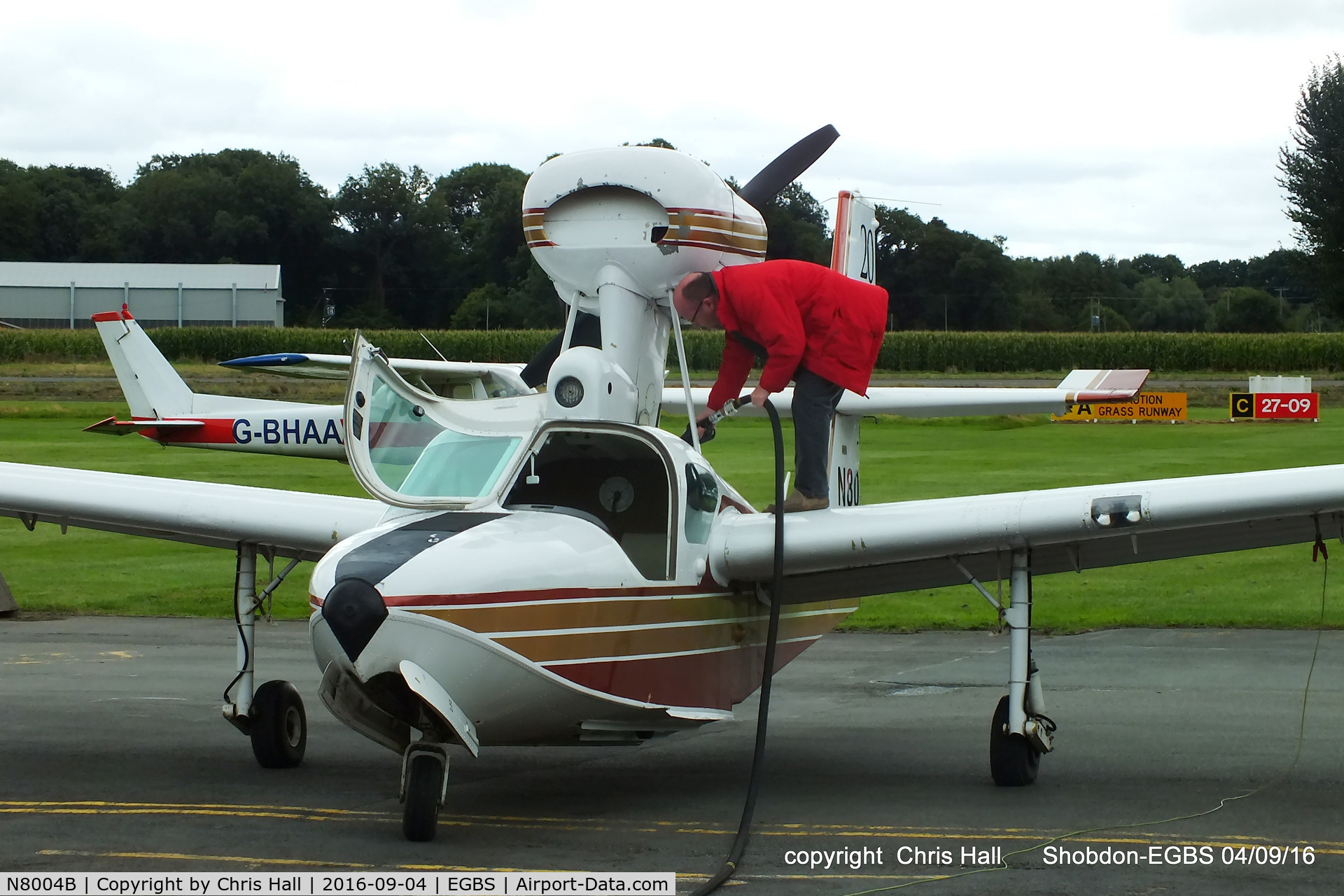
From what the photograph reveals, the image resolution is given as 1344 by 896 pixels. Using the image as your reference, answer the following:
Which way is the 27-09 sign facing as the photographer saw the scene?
facing the viewer

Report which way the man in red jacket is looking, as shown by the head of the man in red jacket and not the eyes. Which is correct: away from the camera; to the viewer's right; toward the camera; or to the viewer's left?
to the viewer's left

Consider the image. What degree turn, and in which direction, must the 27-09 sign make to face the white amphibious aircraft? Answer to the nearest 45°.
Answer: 0° — it already faces it

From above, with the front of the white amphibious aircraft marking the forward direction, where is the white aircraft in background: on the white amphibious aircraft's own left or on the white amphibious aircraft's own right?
on the white amphibious aircraft's own right

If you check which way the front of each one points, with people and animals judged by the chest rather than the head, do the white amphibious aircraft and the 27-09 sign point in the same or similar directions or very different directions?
same or similar directions

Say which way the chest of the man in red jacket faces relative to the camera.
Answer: to the viewer's left

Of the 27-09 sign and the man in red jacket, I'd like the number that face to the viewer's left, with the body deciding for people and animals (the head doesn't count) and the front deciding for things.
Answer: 1

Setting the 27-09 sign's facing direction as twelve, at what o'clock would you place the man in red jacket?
The man in red jacket is roughly at 12 o'clock from the 27-09 sign.

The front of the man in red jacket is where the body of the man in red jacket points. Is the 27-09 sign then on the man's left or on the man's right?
on the man's right

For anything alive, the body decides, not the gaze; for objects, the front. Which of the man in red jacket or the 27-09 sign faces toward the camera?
the 27-09 sign

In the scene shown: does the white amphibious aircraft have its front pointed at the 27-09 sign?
no

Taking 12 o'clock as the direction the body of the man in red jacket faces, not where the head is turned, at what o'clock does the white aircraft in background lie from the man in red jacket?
The white aircraft in background is roughly at 2 o'clock from the man in red jacket.

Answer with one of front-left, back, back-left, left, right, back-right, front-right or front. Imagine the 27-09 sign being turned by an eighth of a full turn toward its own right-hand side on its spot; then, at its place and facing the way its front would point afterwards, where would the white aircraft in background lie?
front

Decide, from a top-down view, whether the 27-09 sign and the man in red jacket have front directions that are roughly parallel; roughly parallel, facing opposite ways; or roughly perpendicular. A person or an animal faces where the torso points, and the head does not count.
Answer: roughly perpendicular
